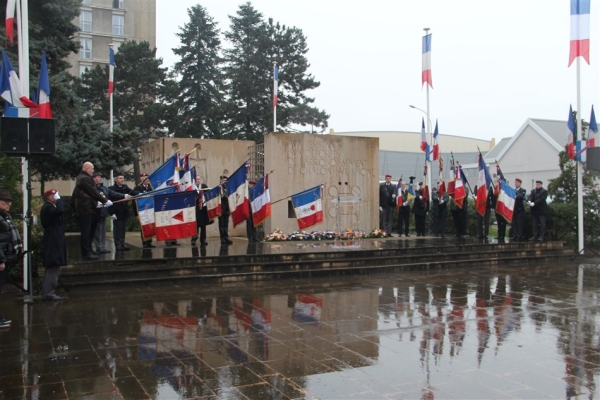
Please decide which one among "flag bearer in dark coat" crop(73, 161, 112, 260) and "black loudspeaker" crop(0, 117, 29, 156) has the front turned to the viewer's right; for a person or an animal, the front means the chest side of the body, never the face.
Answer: the flag bearer in dark coat

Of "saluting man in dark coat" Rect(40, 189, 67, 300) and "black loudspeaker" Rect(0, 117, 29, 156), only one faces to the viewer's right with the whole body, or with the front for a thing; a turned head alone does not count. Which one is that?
the saluting man in dark coat

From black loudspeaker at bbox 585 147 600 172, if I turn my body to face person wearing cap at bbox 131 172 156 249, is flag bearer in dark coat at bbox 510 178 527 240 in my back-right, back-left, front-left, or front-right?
front-right

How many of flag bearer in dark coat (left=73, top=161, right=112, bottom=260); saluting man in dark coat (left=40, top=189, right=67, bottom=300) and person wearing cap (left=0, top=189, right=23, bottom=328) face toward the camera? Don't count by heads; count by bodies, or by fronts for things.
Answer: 0

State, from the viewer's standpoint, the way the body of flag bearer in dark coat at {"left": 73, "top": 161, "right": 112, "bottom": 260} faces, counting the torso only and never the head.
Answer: to the viewer's right

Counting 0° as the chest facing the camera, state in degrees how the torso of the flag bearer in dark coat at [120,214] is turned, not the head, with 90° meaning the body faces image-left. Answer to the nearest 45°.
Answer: approximately 315°

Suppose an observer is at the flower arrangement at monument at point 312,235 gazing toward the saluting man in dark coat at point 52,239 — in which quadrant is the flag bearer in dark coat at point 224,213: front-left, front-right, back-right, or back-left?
front-right

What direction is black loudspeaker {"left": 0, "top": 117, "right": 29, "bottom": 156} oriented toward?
toward the camera

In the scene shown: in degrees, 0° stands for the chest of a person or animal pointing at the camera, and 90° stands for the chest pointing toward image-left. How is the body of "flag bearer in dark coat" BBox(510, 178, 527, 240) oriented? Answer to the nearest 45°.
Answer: approximately 45°

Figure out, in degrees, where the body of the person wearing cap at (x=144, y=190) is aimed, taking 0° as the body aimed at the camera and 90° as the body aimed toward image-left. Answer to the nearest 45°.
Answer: approximately 315°

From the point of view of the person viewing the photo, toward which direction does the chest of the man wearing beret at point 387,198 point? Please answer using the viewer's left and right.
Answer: facing the viewer

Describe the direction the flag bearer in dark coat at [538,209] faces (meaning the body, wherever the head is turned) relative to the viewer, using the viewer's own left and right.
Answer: facing the viewer and to the left of the viewer

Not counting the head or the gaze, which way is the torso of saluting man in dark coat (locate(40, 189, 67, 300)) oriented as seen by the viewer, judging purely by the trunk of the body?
to the viewer's right

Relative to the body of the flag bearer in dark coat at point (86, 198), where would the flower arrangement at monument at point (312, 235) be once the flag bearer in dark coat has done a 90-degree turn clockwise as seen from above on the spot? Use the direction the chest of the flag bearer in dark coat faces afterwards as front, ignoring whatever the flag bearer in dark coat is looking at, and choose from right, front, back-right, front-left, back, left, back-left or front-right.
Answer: back-left

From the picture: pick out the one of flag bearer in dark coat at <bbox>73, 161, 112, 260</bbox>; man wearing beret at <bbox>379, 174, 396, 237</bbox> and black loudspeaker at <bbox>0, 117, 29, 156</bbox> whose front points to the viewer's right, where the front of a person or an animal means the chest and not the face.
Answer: the flag bearer in dark coat

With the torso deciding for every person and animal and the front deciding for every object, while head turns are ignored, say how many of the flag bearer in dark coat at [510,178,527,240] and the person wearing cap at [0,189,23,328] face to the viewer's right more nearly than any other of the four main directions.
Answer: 1
